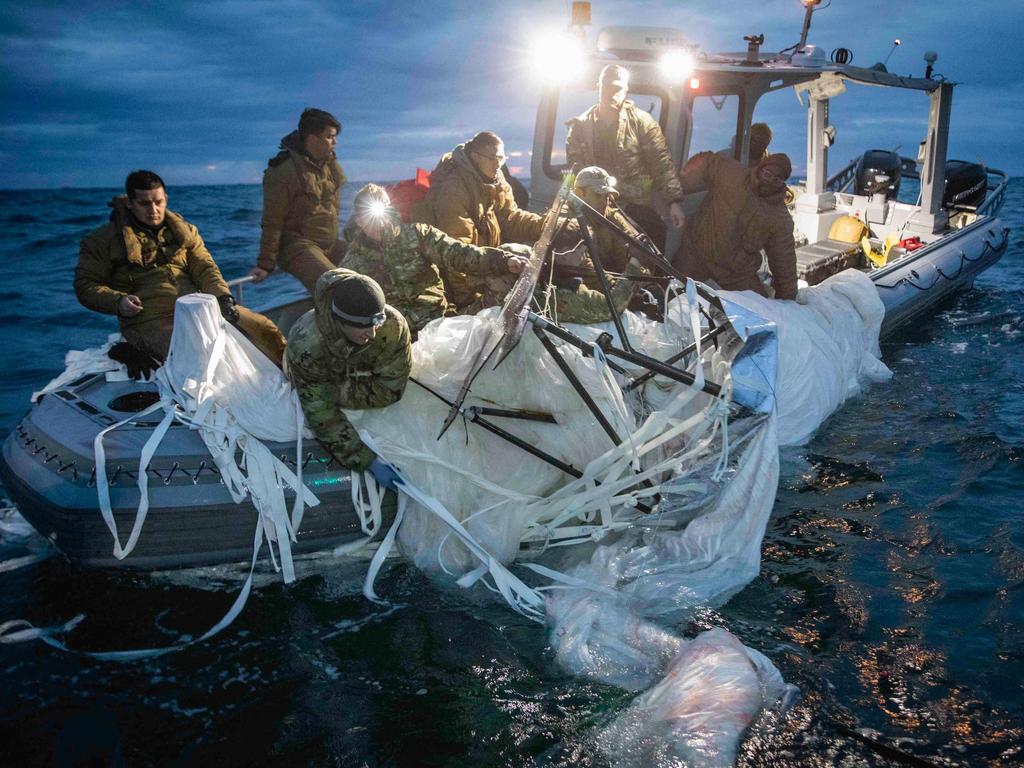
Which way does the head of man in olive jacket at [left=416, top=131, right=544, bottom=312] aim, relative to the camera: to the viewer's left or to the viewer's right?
to the viewer's right

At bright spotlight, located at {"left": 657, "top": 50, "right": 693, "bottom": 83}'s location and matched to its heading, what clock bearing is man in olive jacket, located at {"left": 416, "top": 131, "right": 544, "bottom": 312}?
The man in olive jacket is roughly at 1 o'clock from the bright spotlight.

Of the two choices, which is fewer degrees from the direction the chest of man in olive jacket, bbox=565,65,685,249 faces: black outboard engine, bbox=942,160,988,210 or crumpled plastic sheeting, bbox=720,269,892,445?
the crumpled plastic sheeting

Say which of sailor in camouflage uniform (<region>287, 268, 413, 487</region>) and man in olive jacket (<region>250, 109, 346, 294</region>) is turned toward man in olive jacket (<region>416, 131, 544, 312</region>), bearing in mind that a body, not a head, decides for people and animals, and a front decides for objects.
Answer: man in olive jacket (<region>250, 109, 346, 294</region>)

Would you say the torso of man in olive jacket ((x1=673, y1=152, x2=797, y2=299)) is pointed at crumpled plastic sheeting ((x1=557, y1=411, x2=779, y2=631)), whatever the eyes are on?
yes

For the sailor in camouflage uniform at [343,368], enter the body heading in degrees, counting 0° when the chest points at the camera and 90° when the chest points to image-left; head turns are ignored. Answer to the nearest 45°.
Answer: approximately 315°

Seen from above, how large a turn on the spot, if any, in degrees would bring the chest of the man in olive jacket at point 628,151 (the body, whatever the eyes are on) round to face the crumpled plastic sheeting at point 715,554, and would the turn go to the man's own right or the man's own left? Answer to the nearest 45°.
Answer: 0° — they already face it
